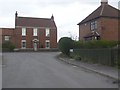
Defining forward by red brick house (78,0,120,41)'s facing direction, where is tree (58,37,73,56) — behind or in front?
in front

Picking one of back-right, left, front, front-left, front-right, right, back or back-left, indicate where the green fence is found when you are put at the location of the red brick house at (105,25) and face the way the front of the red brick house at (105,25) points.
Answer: front-left

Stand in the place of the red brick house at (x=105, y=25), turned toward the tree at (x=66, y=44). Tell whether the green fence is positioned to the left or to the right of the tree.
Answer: left

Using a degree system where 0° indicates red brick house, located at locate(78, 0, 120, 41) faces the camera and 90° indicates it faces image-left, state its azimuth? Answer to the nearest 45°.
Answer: approximately 45°
